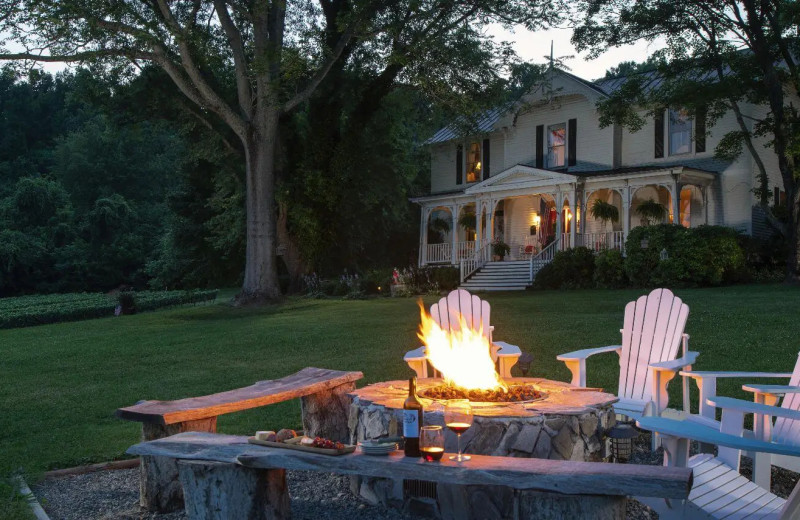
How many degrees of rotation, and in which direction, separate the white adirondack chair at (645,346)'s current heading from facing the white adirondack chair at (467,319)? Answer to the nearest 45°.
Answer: approximately 45° to its right

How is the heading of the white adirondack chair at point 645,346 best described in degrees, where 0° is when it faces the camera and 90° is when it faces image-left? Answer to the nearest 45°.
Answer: approximately 45°

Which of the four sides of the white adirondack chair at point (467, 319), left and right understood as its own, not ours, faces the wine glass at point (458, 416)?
front

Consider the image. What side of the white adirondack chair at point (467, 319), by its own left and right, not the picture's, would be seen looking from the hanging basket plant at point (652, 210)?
back

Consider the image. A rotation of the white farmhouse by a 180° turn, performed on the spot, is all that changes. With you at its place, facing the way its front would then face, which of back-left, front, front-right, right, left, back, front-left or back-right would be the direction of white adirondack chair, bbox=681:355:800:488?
back-right

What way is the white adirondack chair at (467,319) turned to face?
toward the camera

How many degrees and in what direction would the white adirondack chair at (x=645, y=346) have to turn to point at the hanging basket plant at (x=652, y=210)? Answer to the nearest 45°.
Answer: approximately 135° to its right

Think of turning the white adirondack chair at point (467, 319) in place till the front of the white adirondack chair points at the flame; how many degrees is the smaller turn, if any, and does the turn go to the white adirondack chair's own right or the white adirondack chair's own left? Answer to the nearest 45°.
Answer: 0° — it already faces it

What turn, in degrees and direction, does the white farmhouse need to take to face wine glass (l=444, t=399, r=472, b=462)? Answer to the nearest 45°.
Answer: approximately 45° to its left

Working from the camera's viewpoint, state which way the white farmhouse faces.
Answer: facing the viewer and to the left of the viewer

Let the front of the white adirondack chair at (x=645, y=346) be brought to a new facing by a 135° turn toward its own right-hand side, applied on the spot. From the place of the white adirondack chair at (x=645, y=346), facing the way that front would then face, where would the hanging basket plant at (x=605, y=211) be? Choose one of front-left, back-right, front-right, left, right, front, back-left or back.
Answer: front

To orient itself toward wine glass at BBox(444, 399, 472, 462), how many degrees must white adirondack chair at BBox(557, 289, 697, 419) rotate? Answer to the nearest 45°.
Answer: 0° — it already faces it

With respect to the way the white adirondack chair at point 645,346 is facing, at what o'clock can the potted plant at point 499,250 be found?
The potted plant is roughly at 4 o'clock from the white adirondack chair.

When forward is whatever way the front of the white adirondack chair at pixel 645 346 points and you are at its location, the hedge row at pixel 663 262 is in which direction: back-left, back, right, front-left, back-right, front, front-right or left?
back-right

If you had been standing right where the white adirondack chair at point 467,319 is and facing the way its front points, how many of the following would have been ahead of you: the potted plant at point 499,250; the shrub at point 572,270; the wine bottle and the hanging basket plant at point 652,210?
1
